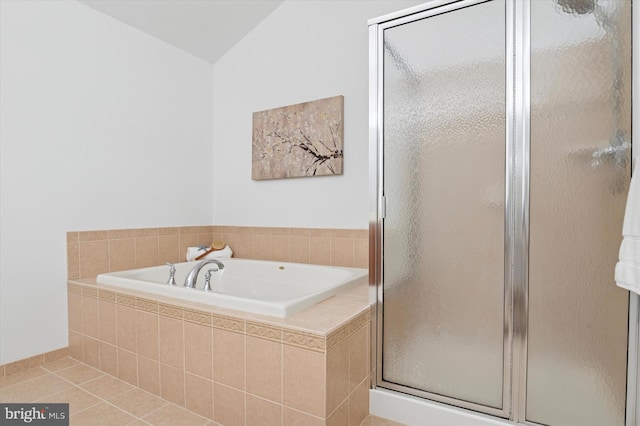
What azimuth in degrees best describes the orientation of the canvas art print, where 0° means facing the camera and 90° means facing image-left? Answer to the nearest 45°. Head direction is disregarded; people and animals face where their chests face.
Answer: approximately 45°

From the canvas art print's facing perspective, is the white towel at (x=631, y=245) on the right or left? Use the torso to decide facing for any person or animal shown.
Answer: on its left

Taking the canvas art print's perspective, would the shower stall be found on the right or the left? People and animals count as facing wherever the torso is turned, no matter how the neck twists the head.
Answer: on its left
